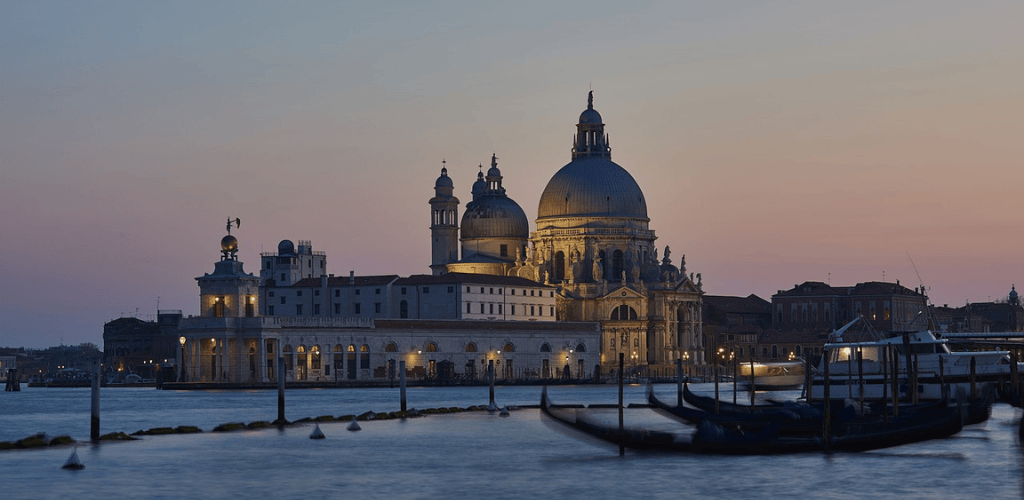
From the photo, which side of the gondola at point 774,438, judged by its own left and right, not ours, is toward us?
left
